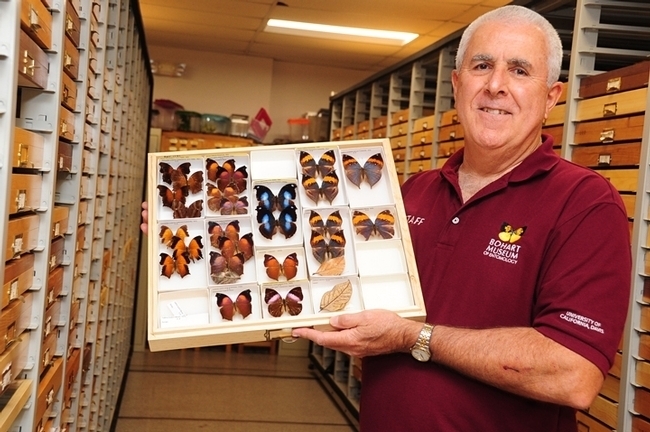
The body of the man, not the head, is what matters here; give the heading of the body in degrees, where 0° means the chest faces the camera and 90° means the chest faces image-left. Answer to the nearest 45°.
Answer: approximately 45°

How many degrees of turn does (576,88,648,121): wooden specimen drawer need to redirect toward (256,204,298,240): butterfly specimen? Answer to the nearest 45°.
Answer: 0° — it already faces it

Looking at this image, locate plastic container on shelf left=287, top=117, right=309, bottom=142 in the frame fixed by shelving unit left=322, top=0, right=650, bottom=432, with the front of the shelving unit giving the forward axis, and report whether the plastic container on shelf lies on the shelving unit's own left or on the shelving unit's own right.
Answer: on the shelving unit's own right

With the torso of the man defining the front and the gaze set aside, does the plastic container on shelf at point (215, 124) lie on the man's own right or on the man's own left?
on the man's own right
